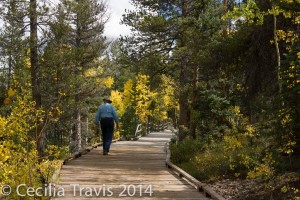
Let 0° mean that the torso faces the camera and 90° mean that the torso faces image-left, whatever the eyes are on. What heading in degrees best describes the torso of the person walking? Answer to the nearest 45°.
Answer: approximately 180°
